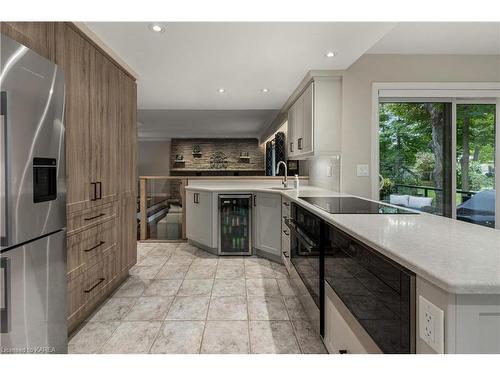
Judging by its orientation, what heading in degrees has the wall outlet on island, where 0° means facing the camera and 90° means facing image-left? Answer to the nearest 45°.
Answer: approximately 45°
